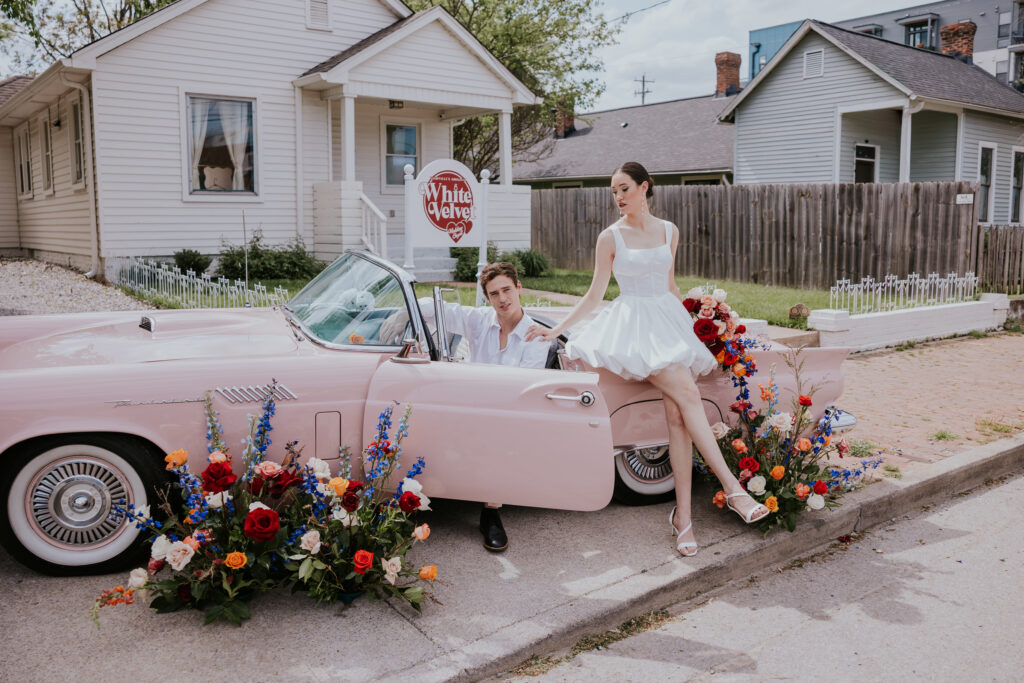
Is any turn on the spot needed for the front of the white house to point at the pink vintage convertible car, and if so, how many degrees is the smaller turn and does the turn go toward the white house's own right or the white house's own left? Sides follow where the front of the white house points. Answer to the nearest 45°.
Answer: approximately 45° to the white house's own right

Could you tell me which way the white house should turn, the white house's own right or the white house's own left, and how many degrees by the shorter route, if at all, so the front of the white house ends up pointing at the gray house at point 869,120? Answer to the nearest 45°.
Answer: approximately 45° to the white house's own left

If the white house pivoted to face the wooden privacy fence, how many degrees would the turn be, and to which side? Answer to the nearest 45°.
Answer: approximately 45° to its left

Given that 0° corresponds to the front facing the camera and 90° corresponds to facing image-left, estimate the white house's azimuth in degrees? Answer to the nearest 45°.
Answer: approximately 315°
